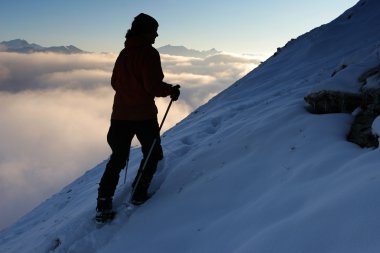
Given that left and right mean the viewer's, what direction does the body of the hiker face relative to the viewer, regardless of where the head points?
facing away from the viewer and to the right of the viewer
